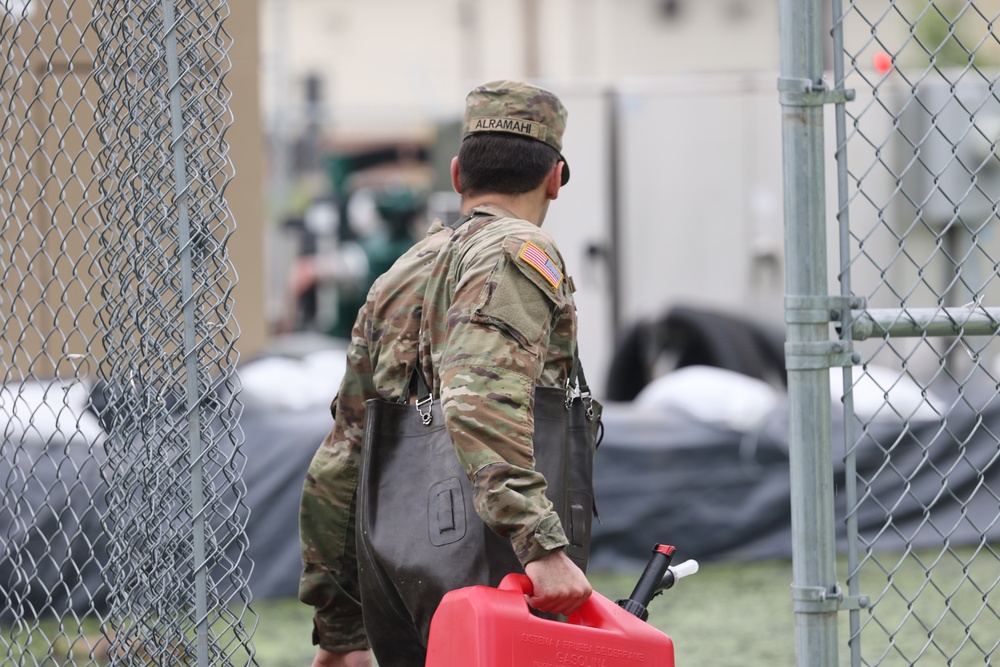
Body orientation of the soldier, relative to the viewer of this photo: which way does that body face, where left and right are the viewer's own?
facing away from the viewer and to the right of the viewer
